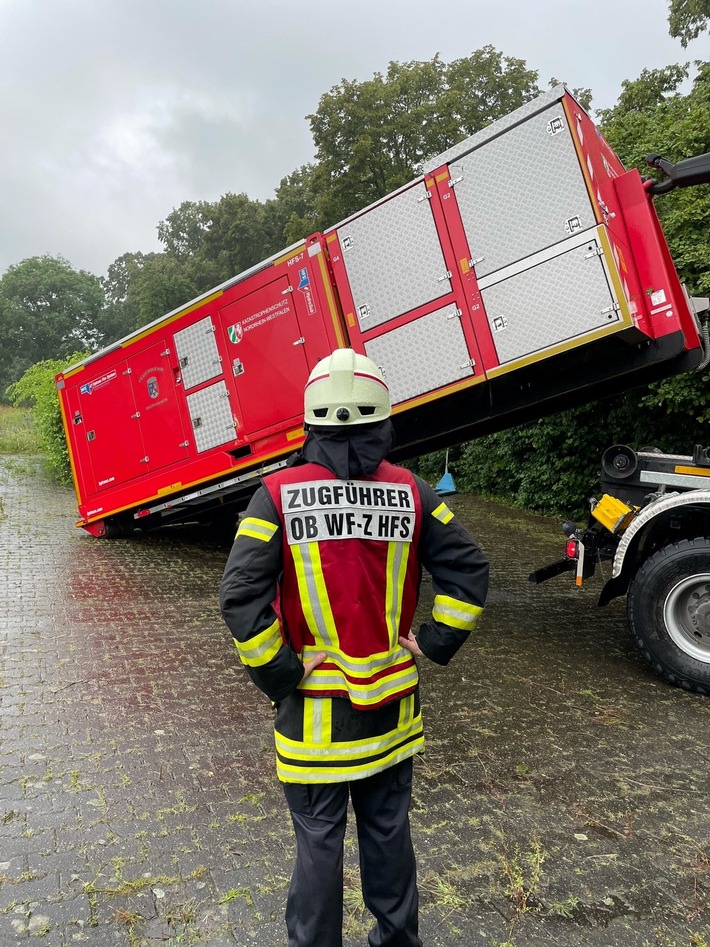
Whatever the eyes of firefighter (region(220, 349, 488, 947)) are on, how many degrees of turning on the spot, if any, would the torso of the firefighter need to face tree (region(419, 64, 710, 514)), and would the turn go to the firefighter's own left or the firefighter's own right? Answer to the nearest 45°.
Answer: approximately 45° to the firefighter's own right

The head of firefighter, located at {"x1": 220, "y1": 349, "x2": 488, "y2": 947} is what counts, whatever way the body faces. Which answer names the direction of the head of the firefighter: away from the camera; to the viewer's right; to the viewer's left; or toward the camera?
away from the camera

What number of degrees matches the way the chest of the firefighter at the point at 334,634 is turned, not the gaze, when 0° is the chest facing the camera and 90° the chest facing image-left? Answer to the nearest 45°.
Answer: approximately 180°

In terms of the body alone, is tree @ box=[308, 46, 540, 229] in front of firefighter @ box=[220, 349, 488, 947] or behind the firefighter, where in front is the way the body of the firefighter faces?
in front
